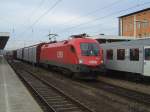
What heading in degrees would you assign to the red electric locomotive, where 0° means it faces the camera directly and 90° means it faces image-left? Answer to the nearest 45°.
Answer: approximately 315°
